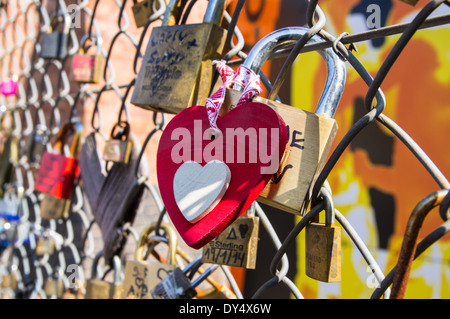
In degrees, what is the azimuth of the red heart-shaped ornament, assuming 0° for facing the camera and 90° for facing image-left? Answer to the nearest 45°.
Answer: approximately 0°

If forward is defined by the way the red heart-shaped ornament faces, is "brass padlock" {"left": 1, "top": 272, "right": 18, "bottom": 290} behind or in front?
behind
